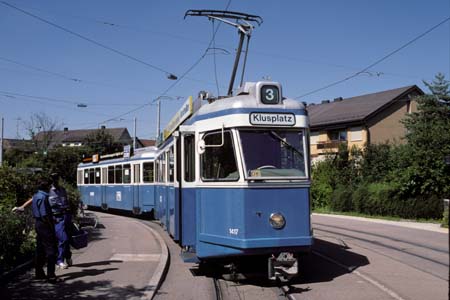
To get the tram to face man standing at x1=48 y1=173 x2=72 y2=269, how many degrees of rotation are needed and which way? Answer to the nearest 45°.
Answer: approximately 45° to its right

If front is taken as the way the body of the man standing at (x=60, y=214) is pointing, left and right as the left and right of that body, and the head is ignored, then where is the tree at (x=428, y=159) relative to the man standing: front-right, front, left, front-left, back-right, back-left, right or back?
back

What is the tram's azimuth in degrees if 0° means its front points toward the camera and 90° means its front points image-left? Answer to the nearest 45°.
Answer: approximately 315°

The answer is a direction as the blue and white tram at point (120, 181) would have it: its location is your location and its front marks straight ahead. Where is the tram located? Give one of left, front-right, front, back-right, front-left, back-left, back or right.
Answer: front-right

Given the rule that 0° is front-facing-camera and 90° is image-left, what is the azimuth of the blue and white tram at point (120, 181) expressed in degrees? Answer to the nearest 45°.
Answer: approximately 315°

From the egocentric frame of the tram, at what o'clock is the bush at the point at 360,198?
The bush is roughly at 8 o'clock from the tram.
